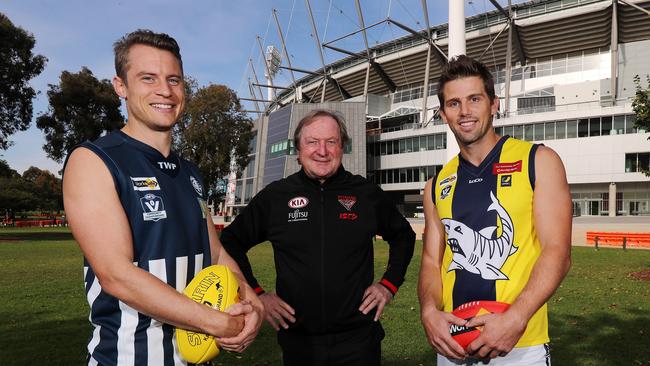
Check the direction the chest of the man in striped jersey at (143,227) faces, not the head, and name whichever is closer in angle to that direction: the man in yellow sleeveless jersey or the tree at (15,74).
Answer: the man in yellow sleeveless jersey

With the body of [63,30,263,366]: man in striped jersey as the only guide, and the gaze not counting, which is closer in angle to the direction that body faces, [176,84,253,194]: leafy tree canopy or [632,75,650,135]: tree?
the tree

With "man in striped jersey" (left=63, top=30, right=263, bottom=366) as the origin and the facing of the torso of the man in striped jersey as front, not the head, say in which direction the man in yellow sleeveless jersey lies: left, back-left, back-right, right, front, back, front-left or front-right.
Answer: front-left

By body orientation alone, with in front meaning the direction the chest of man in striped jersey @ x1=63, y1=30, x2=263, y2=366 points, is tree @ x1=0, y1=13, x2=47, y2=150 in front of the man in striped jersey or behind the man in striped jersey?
behind

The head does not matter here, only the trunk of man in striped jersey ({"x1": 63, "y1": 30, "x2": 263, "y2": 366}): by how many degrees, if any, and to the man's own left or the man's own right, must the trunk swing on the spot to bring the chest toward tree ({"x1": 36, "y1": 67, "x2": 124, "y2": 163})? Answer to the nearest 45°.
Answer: approximately 135° to the man's own left

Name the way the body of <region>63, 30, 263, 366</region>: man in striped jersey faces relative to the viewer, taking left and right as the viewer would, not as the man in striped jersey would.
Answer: facing the viewer and to the right of the viewer

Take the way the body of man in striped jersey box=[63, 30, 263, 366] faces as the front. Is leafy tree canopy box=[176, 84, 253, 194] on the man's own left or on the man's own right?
on the man's own left

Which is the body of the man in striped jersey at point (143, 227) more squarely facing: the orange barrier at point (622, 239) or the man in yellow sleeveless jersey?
the man in yellow sleeveless jersey

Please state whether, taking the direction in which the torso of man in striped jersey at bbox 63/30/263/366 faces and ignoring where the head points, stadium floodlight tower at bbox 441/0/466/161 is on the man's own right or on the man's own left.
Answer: on the man's own left

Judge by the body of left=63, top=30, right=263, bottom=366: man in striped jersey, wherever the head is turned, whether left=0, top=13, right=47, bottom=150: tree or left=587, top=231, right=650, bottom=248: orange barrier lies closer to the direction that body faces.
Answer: the orange barrier

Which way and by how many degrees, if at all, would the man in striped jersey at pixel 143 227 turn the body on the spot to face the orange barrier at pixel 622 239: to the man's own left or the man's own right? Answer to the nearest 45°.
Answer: approximately 90° to the man's own left
